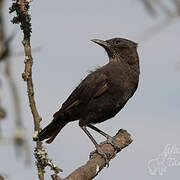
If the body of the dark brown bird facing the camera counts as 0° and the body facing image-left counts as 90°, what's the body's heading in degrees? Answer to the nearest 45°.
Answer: approximately 270°
